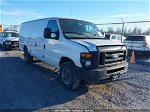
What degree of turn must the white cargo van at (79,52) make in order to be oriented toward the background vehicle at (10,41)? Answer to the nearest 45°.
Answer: approximately 180°

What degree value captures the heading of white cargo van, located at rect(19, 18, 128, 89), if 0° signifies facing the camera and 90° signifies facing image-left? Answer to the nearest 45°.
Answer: approximately 315°

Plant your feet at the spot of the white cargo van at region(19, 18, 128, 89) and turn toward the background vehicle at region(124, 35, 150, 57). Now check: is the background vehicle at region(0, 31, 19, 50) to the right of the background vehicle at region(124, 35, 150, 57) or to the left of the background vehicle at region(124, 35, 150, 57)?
left

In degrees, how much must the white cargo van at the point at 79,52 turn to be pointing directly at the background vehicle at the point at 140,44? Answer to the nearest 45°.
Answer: approximately 90° to its left

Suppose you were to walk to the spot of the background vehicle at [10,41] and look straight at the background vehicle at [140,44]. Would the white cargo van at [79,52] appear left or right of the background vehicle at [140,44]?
right
